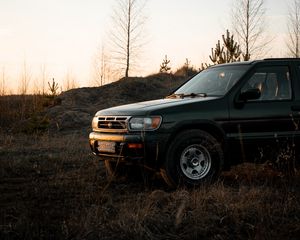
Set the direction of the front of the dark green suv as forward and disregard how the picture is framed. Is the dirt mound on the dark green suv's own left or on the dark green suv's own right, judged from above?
on the dark green suv's own right

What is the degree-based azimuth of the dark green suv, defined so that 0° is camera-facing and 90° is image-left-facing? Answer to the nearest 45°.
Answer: approximately 45°
